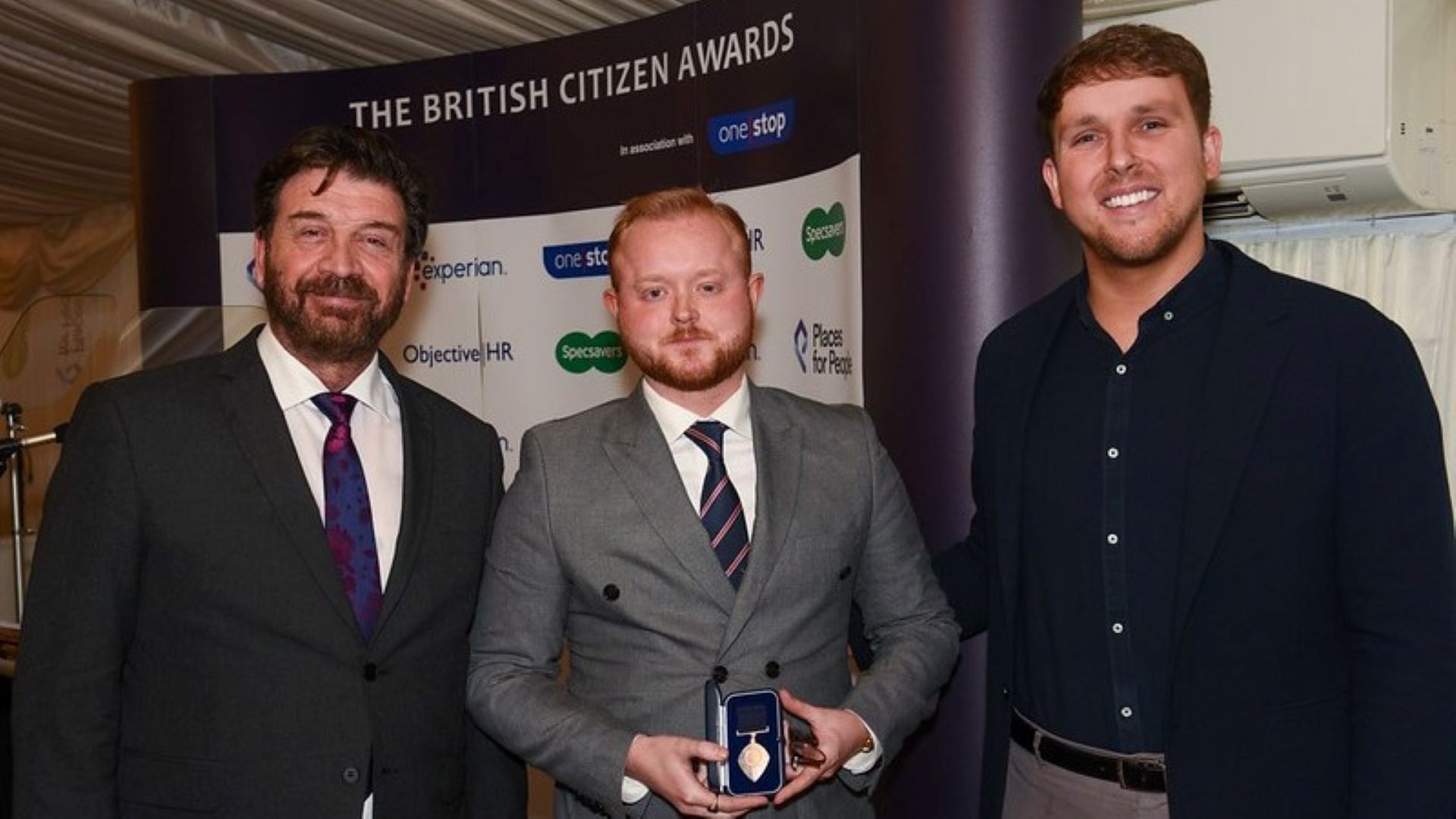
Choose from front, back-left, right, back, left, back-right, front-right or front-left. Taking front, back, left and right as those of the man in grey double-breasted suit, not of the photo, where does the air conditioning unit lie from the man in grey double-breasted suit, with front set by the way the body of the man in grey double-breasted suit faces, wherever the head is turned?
back-left

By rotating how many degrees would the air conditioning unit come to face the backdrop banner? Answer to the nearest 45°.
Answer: approximately 45° to its right

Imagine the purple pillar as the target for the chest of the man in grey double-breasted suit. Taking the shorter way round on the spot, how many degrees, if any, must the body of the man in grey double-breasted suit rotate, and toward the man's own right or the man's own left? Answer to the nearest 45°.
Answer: approximately 135° to the man's own left

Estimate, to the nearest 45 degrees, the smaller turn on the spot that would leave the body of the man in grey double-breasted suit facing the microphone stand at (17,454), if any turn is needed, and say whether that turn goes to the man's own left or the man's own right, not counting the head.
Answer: approximately 135° to the man's own right

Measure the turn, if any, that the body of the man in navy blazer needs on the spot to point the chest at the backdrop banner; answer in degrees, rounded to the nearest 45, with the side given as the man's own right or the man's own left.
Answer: approximately 90° to the man's own right

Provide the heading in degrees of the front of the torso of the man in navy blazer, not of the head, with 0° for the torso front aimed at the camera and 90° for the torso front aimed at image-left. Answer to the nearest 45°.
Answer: approximately 45°
